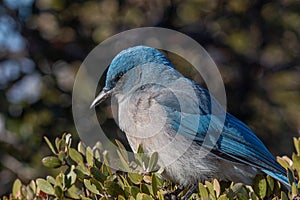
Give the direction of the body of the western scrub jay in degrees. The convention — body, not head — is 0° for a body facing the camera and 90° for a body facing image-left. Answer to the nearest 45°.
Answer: approximately 90°
